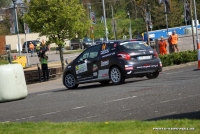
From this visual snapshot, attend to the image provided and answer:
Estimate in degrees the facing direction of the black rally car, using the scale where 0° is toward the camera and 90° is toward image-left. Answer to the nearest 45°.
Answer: approximately 135°

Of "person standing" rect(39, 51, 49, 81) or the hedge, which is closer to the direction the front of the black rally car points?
the person standing

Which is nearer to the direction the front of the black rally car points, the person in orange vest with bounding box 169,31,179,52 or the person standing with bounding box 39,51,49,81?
the person standing

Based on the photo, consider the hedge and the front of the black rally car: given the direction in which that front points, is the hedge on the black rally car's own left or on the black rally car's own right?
on the black rally car's own right

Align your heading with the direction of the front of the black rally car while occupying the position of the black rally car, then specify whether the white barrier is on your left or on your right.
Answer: on your left
